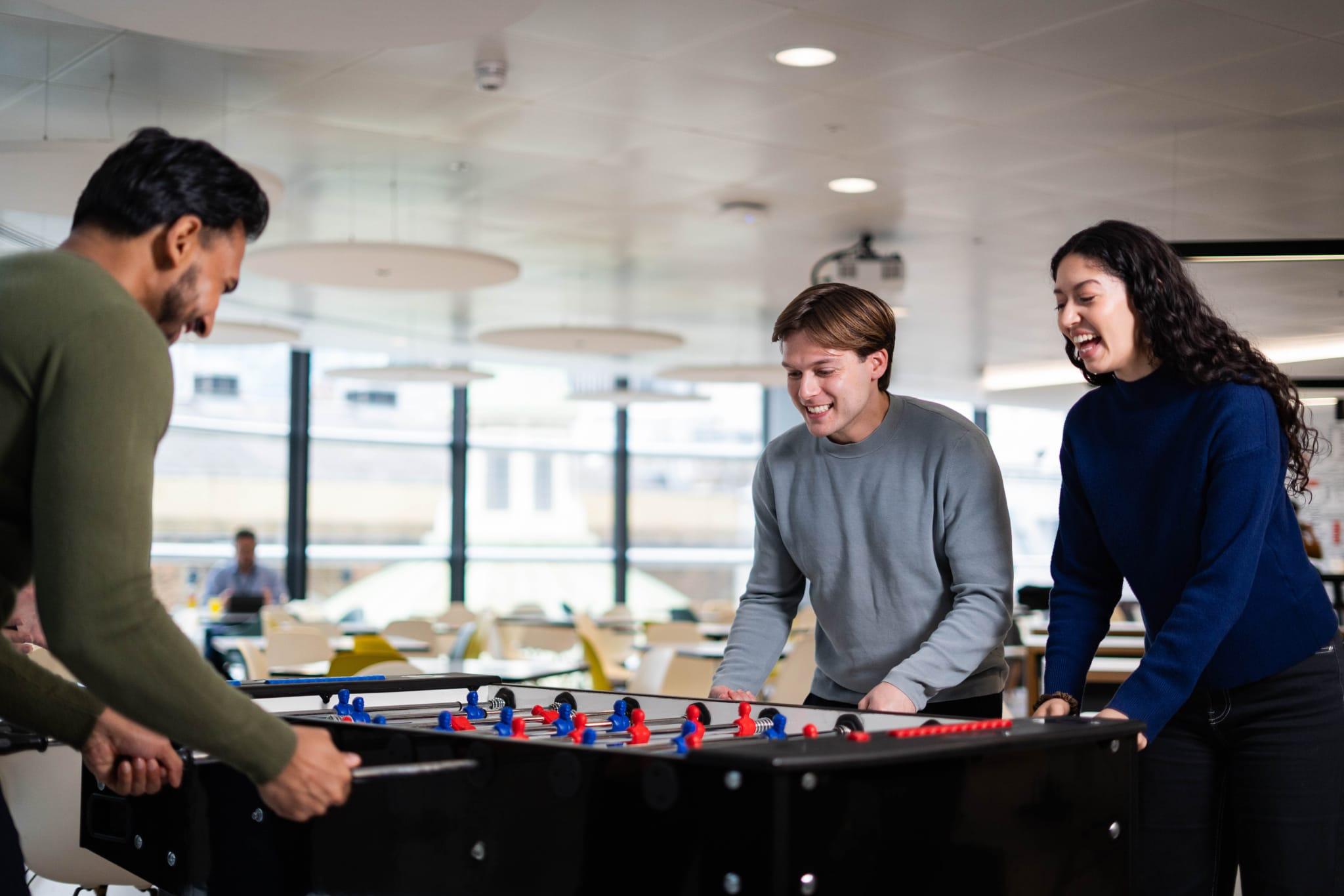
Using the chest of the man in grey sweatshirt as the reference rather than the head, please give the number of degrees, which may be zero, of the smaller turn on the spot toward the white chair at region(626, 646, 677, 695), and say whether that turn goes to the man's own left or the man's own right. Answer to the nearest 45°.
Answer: approximately 135° to the man's own right

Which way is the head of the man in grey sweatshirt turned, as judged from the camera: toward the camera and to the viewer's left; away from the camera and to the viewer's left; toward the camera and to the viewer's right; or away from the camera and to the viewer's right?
toward the camera and to the viewer's left

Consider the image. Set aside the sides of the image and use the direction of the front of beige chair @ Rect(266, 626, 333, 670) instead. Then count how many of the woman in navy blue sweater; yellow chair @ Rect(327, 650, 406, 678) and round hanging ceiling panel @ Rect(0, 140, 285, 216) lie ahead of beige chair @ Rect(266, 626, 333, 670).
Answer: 0

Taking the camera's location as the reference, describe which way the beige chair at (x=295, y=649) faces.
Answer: facing away from the viewer

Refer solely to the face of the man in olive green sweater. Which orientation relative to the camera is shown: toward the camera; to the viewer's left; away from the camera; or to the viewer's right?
to the viewer's right

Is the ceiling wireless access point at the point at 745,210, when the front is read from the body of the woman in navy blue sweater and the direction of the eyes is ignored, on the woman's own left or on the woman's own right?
on the woman's own right

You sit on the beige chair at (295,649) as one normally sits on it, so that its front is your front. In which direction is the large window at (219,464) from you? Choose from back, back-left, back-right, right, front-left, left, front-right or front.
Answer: front

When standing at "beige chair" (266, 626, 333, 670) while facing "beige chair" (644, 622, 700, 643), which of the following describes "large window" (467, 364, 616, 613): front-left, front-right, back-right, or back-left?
front-left

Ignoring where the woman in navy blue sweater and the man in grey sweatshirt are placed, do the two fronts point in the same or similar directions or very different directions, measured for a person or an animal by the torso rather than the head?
same or similar directions
